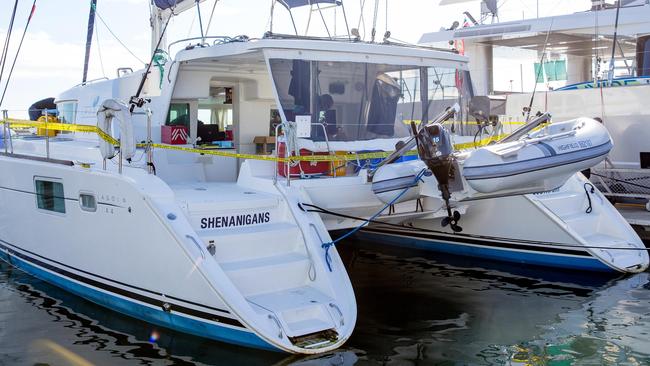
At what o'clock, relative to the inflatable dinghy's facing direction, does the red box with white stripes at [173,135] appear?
The red box with white stripes is roughly at 8 o'clock from the inflatable dinghy.

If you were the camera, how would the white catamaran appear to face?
facing away from the viewer and to the left of the viewer

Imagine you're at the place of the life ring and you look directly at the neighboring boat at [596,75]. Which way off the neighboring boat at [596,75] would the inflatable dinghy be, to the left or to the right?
right

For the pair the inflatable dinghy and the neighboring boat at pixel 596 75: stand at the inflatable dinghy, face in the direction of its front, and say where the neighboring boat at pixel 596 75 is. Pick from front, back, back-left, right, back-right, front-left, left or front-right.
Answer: front-left

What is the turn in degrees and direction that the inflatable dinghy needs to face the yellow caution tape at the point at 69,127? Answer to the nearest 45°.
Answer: approximately 135° to its left

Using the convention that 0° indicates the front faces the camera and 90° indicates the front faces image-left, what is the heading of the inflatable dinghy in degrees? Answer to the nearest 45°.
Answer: approximately 225°

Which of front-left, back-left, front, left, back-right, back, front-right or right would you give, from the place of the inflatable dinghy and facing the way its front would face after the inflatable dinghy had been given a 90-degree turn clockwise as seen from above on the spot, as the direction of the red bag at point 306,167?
back-right

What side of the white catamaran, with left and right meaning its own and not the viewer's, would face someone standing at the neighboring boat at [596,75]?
right
